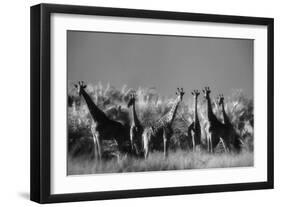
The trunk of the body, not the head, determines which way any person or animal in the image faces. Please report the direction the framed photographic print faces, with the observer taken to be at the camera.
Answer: facing the viewer and to the right of the viewer
